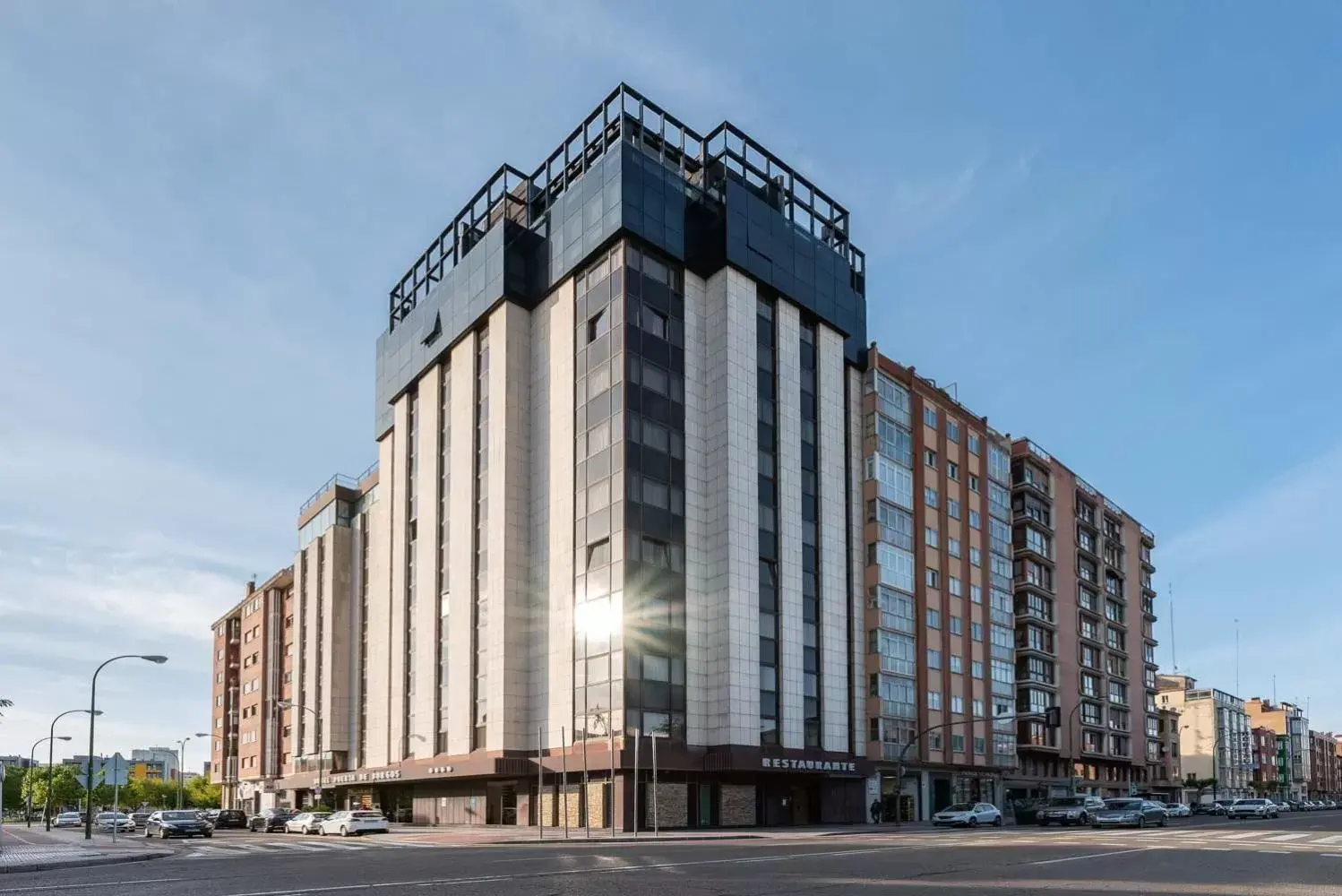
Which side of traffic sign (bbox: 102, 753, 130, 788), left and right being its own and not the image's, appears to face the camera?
back
